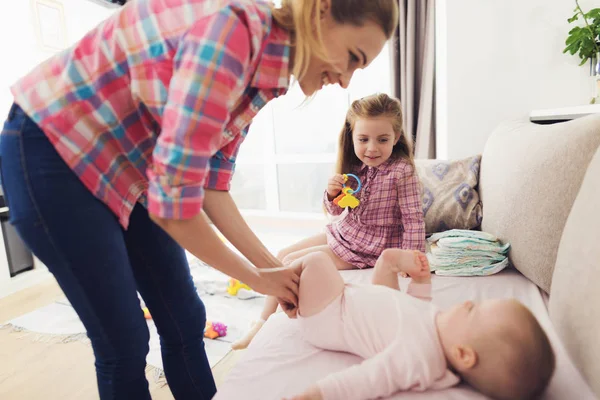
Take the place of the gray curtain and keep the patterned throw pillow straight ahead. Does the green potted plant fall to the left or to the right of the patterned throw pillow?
left

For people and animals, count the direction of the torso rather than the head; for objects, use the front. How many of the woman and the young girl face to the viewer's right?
1

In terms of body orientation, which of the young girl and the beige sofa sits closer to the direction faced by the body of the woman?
the beige sofa

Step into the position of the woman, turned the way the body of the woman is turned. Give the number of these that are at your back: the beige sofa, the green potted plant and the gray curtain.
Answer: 0

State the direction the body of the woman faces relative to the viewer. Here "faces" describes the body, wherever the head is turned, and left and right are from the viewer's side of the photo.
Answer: facing to the right of the viewer

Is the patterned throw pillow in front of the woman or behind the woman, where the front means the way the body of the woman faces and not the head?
in front

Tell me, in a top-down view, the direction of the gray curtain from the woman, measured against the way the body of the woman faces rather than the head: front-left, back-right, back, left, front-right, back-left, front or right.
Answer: front-left

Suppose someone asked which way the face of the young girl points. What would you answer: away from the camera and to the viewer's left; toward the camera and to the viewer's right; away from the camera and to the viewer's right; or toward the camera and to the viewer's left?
toward the camera and to the viewer's left

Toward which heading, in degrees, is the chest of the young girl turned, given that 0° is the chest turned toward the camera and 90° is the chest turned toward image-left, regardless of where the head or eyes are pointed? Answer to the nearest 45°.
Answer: approximately 45°

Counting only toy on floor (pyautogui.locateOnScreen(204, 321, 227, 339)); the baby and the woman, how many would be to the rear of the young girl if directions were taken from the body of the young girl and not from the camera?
0

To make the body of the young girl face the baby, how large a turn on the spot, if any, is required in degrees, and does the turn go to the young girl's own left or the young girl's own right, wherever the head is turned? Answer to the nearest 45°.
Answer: approximately 45° to the young girl's own left
